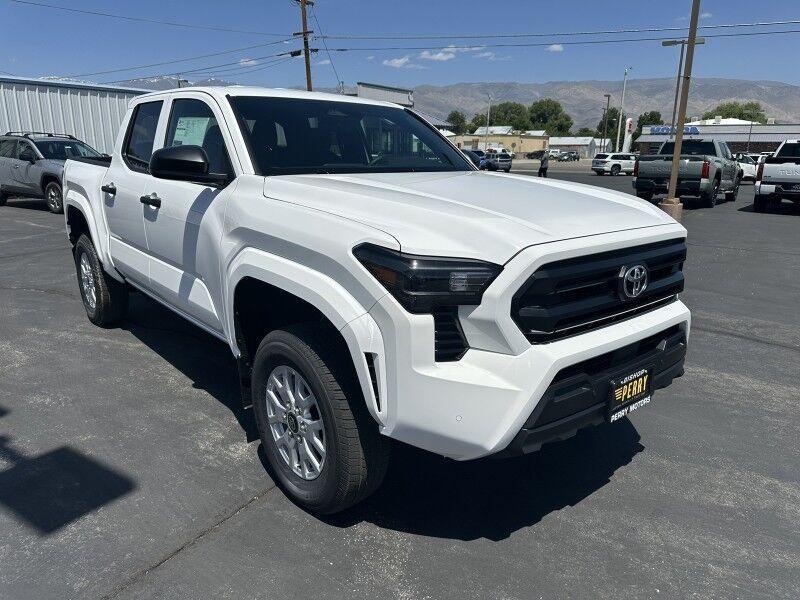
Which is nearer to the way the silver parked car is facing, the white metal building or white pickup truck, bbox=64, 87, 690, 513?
the white pickup truck

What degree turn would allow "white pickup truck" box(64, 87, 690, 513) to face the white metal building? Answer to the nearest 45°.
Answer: approximately 180°

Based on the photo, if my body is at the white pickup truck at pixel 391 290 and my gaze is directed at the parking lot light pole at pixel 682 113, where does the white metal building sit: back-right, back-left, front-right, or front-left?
front-left

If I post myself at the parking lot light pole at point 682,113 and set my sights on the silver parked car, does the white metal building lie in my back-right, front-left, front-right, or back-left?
front-right

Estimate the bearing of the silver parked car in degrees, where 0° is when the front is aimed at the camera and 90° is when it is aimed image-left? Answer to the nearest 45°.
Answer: approximately 315°

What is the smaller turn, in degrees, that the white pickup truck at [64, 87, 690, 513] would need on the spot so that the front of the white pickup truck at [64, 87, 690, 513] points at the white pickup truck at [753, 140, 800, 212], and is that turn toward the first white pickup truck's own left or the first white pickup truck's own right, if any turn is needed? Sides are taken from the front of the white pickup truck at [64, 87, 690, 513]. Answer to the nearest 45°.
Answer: approximately 90° to the first white pickup truck's own left

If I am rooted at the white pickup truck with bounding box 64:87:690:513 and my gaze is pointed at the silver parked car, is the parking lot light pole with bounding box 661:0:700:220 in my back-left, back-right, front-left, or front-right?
front-right

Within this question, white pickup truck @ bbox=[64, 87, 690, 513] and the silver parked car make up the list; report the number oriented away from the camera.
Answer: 0

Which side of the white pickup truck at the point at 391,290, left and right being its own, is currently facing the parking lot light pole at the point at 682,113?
left

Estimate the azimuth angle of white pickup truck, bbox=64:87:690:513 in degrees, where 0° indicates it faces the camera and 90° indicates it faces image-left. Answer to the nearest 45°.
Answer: approximately 315°

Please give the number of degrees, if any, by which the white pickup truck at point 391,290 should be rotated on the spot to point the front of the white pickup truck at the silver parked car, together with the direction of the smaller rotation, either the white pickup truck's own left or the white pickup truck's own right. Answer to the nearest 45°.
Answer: approximately 180°

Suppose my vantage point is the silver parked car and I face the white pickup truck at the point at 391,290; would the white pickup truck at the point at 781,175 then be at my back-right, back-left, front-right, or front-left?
front-left

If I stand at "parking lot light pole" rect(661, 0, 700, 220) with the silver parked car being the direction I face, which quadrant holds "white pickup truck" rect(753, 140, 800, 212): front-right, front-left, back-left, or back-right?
back-right

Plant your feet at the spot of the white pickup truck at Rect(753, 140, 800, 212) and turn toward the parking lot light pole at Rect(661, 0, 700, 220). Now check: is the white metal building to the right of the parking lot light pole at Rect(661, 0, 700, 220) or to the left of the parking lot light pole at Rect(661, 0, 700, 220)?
right
